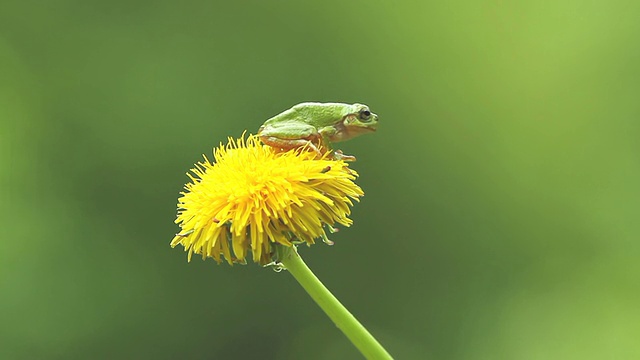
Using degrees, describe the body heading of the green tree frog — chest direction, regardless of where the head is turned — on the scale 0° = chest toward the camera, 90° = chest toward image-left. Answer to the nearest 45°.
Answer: approximately 270°
